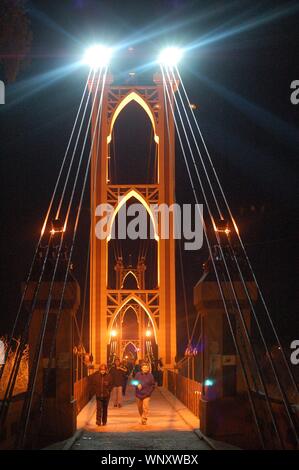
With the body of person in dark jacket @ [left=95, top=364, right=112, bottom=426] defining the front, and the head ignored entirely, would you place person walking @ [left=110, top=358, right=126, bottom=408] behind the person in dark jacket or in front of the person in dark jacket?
behind

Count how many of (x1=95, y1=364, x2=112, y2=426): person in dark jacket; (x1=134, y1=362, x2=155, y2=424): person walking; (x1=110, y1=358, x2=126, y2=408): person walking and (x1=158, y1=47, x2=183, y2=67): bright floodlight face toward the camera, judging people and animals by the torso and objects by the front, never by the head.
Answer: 4

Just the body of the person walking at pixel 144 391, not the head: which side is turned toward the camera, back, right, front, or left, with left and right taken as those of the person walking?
front

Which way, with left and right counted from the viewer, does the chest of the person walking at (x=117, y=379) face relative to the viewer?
facing the viewer

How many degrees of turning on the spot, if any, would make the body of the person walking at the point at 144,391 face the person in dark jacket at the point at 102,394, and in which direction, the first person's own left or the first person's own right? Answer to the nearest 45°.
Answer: approximately 90° to the first person's own right

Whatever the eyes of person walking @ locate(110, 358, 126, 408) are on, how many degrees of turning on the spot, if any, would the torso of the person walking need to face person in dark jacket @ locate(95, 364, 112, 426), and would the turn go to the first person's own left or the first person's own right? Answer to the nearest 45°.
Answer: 0° — they already face them
